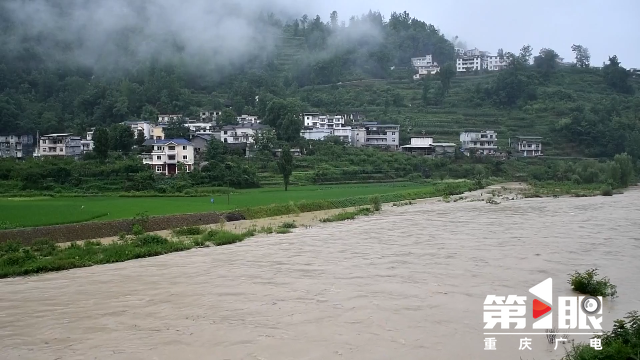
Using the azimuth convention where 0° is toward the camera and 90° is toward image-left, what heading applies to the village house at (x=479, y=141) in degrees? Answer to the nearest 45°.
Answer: approximately 0°

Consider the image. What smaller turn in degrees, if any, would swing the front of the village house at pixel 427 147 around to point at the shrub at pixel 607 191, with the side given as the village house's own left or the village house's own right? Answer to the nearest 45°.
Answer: approximately 45° to the village house's own left

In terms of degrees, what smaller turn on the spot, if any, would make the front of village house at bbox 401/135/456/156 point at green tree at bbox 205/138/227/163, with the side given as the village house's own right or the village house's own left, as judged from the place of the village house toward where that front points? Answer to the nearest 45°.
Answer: approximately 45° to the village house's own right

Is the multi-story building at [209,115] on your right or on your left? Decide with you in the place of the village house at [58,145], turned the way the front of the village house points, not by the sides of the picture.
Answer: on your left

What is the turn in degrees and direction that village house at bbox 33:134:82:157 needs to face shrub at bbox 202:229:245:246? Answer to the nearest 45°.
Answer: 0° — it already faces it

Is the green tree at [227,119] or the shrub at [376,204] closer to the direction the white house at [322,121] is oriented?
the shrub

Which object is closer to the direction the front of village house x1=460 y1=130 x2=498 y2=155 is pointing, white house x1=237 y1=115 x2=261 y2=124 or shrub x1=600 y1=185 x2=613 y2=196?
the shrub

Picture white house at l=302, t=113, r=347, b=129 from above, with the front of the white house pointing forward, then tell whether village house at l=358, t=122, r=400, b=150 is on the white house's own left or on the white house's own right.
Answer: on the white house's own left

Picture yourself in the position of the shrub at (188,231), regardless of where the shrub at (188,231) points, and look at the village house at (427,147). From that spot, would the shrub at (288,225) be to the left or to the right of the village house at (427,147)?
right

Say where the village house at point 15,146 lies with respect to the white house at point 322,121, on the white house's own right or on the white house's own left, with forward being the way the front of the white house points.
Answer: on the white house's own right
